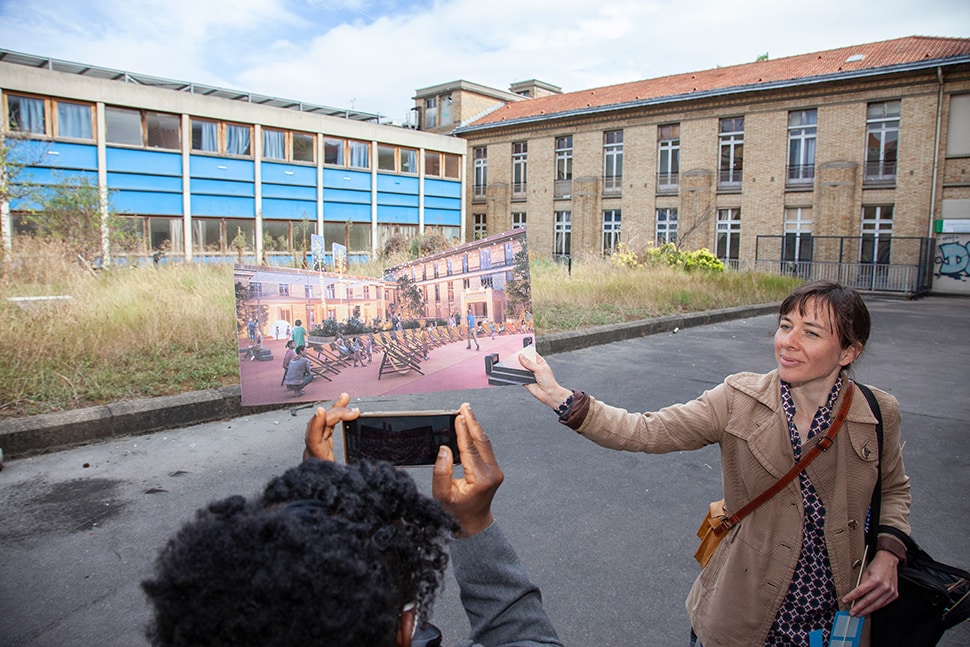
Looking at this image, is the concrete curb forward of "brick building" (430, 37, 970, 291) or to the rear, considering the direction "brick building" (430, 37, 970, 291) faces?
forward

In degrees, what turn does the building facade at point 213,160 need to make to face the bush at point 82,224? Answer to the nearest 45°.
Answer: approximately 45° to its right

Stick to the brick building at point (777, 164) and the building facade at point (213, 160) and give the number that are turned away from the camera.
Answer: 0

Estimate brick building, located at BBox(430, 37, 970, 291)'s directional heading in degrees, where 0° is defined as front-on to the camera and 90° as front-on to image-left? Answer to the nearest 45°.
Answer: approximately 45°

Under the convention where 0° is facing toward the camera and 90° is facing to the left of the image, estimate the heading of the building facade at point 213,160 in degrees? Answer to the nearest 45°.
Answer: approximately 315°

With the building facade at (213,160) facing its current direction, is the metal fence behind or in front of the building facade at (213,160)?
in front
